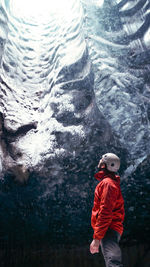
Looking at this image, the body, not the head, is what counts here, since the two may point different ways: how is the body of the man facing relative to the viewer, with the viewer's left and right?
facing to the left of the viewer
